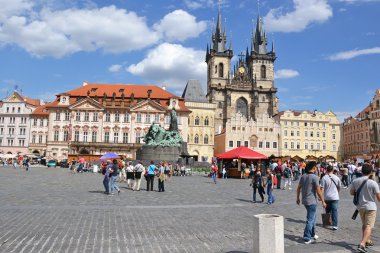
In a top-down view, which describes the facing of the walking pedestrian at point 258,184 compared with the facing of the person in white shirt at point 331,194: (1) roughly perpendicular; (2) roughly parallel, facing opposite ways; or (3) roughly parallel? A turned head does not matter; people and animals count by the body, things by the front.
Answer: roughly parallel, facing opposite ways

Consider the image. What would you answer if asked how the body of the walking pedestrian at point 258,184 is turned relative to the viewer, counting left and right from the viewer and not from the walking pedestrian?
facing away from the viewer

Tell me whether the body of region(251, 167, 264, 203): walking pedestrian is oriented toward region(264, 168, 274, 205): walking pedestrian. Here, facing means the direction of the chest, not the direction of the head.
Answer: no

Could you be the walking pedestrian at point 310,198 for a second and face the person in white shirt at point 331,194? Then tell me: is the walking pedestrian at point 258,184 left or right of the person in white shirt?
left

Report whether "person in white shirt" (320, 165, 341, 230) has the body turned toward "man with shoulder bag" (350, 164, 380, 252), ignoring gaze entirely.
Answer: no

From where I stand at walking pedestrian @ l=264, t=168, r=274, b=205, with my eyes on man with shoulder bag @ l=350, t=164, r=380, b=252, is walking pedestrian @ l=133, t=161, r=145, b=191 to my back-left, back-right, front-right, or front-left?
back-right

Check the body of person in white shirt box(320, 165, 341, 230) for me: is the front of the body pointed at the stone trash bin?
no
